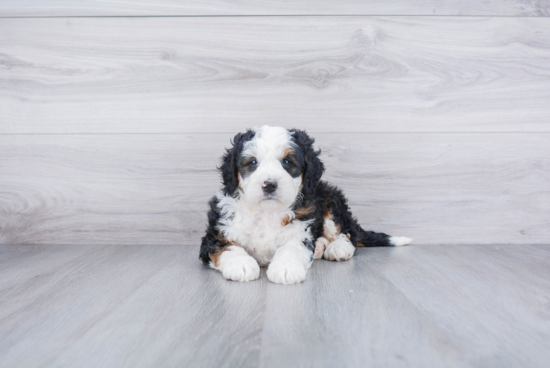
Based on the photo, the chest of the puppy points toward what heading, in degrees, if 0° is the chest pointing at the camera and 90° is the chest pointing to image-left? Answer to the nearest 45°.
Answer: approximately 45°
